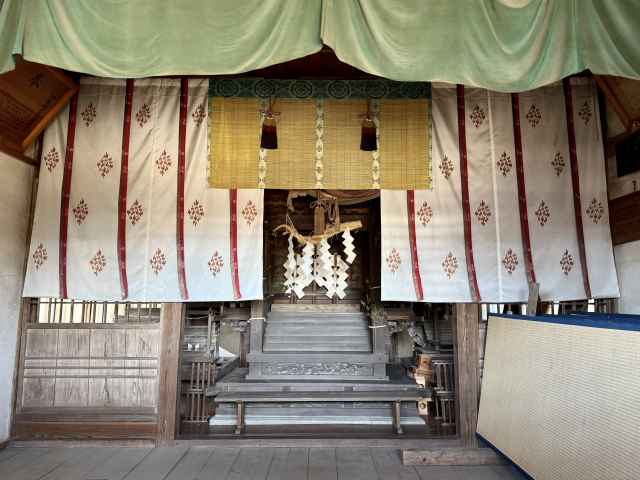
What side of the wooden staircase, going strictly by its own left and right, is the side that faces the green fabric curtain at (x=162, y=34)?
front

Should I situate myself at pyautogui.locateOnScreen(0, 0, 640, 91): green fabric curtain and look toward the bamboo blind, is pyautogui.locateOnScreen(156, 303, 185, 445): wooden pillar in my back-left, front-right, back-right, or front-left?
front-left

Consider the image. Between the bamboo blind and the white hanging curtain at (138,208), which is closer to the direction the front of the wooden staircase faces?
the bamboo blind

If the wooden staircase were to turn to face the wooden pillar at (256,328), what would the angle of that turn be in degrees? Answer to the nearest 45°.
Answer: approximately 90° to its right

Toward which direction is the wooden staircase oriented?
toward the camera

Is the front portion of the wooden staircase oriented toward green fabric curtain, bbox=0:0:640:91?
yes

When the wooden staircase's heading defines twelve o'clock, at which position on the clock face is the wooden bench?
The wooden bench is roughly at 12 o'clock from the wooden staircase.

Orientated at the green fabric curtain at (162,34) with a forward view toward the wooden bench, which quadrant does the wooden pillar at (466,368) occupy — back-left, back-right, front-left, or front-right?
front-right

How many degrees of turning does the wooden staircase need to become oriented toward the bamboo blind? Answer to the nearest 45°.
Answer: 0° — it already faces it

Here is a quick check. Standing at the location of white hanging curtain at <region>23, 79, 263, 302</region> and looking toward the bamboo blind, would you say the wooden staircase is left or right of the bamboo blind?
left

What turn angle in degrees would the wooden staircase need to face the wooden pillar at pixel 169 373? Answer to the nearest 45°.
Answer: approximately 45° to its right

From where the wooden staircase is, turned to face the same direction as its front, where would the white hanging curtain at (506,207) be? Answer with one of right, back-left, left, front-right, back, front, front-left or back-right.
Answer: front-left
